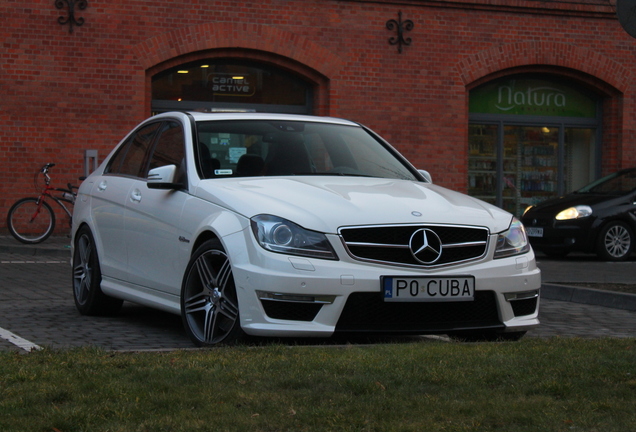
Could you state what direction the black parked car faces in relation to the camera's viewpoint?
facing the viewer and to the left of the viewer

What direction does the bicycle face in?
to the viewer's left

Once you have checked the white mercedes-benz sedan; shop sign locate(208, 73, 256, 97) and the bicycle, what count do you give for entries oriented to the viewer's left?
1

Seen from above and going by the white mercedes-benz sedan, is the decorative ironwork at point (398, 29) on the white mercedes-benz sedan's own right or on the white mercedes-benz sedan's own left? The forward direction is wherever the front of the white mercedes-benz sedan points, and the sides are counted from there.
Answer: on the white mercedes-benz sedan's own left

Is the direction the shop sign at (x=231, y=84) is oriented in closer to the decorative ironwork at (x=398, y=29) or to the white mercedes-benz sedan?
the white mercedes-benz sedan

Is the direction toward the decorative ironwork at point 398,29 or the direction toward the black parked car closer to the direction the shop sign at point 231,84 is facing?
the black parked car

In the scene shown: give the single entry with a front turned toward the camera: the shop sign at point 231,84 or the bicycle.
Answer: the shop sign

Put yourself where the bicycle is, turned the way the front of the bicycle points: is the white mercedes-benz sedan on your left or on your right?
on your left

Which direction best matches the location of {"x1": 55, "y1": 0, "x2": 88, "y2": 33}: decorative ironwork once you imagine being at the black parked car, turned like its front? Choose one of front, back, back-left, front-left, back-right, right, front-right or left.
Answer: front-right

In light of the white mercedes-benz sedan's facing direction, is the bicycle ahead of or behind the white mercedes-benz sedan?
behind

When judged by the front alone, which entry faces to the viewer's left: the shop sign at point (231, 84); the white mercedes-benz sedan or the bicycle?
the bicycle

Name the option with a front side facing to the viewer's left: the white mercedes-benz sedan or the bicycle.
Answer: the bicycle

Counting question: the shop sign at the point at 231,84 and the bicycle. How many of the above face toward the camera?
1

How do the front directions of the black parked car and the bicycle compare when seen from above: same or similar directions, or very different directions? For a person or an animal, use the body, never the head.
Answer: same or similar directions

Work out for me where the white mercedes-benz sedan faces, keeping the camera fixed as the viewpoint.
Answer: facing the viewer and to the right of the viewer

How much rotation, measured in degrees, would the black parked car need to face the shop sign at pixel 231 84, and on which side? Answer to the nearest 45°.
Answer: approximately 45° to its right

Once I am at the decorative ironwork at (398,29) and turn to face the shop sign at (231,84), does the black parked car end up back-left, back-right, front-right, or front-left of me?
back-left

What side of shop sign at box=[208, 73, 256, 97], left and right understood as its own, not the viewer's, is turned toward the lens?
front
